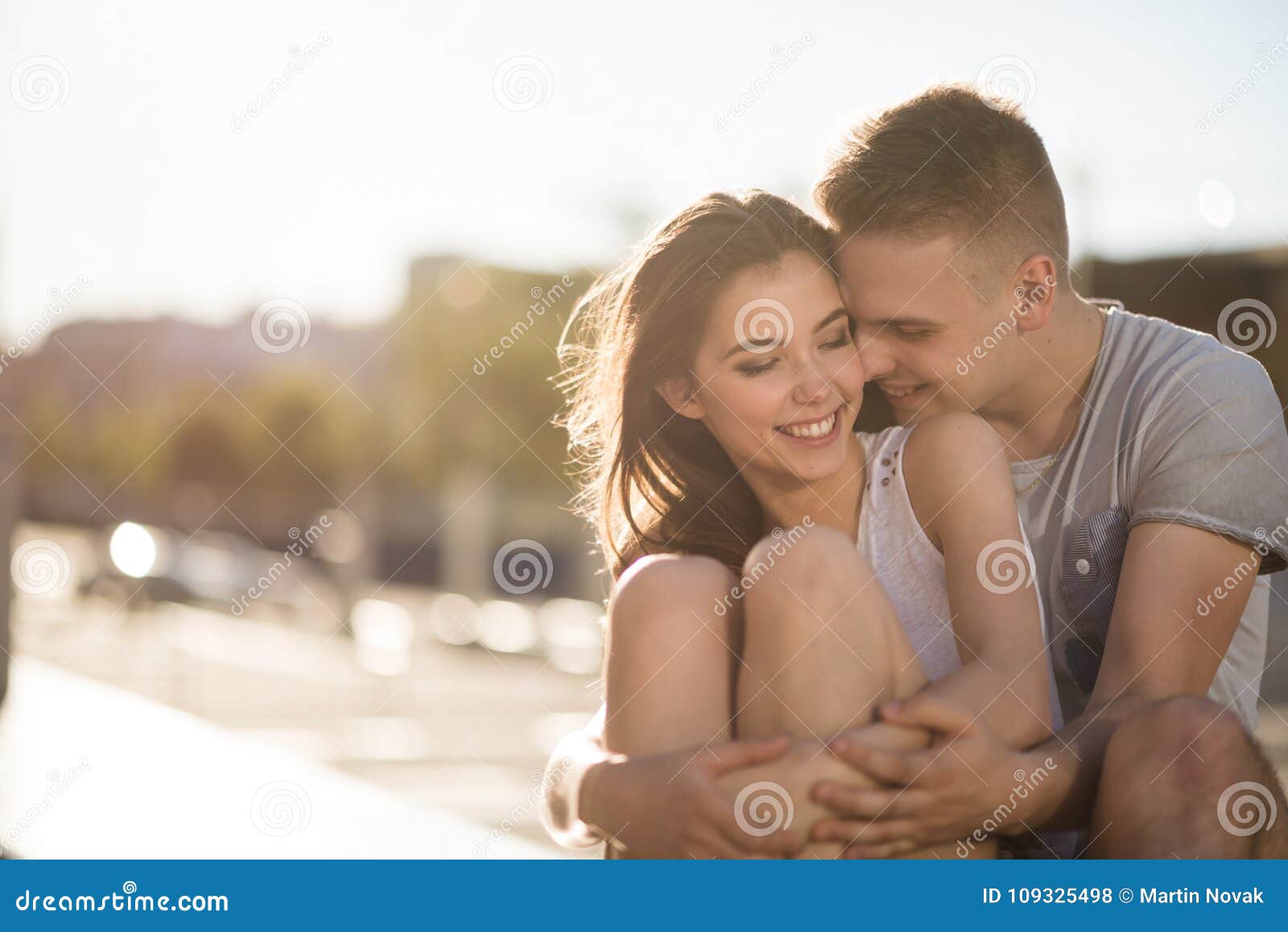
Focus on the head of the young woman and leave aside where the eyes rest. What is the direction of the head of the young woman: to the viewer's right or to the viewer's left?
to the viewer's right

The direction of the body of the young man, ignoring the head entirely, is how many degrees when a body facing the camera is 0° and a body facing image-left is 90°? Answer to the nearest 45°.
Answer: approximately 45°

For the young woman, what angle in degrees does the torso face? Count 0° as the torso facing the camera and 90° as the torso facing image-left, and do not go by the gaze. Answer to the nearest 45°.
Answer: approximately 45°

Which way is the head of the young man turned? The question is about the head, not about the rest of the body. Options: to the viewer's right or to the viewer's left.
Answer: to the viewer's left
